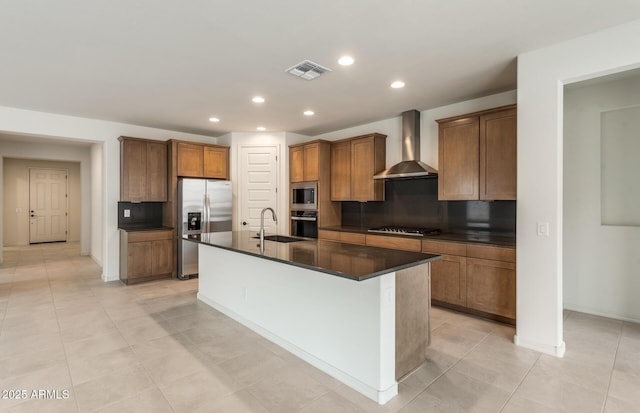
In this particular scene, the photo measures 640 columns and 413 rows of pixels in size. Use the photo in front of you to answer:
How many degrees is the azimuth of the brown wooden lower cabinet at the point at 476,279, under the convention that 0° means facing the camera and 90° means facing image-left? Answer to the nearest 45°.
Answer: approximately 45°

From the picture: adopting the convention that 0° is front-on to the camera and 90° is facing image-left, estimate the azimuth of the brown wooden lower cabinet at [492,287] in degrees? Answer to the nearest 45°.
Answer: approximately 45°

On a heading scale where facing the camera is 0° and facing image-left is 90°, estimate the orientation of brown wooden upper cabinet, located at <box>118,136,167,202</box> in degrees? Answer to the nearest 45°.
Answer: approximately 315°

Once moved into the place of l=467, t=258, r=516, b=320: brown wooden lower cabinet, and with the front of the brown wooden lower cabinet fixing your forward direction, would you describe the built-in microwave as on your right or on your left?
on your right

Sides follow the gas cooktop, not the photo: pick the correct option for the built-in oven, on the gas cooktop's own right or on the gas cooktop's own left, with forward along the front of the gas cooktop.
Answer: on the gas cooktop's own right
